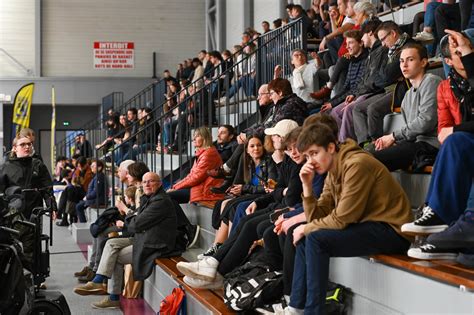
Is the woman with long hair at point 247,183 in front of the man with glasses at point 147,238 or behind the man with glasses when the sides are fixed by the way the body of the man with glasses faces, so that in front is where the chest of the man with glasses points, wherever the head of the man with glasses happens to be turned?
behind

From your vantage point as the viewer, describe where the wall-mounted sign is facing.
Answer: facing the viewer

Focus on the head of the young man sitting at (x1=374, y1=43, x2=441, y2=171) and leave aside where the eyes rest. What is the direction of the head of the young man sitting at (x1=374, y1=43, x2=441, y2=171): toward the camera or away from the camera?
toward the camera

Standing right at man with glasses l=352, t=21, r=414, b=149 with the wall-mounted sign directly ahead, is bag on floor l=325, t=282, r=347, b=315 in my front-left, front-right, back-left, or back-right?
back-left

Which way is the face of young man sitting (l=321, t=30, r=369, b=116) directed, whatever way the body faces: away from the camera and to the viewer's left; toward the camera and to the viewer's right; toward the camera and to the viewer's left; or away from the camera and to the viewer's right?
toward the camera and to the viewer's left

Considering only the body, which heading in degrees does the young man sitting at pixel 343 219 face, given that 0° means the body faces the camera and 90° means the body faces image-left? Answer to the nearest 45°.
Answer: approximately 90°

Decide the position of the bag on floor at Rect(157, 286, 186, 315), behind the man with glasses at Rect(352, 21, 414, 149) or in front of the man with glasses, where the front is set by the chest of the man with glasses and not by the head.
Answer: in front

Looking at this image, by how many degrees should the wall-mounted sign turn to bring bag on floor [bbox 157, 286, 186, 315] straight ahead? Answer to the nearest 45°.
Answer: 0° — it already faces it

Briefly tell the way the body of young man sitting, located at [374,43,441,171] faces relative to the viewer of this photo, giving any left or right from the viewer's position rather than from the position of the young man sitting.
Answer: facing to the left of the viewer

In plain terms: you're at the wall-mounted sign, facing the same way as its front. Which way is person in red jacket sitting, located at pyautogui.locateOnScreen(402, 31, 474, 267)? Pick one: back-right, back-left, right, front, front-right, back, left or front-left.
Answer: front

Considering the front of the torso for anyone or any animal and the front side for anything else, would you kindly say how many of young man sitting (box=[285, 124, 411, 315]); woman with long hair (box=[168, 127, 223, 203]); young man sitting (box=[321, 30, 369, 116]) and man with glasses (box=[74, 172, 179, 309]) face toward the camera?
0

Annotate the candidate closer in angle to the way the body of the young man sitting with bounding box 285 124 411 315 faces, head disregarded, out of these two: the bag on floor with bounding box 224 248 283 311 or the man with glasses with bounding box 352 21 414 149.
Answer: the bag on floor

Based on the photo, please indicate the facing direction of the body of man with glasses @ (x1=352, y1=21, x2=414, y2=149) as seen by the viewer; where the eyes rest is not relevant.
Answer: to the viewer's left

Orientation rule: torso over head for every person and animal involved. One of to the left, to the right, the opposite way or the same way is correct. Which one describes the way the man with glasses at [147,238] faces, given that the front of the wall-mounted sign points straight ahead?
to the right

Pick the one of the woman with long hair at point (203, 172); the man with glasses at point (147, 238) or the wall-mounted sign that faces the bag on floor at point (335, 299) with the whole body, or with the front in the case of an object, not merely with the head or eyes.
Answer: the wall-mounted sign

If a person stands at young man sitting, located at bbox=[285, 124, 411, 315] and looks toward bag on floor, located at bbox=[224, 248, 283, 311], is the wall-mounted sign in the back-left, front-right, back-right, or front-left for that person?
front-right

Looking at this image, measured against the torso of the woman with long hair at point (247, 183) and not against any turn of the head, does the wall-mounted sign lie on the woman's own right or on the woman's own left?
on the woman's own right

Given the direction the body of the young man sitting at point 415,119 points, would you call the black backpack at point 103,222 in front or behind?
in front

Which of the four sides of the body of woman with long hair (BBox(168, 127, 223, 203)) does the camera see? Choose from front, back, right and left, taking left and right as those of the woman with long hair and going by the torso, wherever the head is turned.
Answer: left

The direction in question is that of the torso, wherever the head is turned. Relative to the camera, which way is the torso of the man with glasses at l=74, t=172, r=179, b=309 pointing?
to the viewer's left
